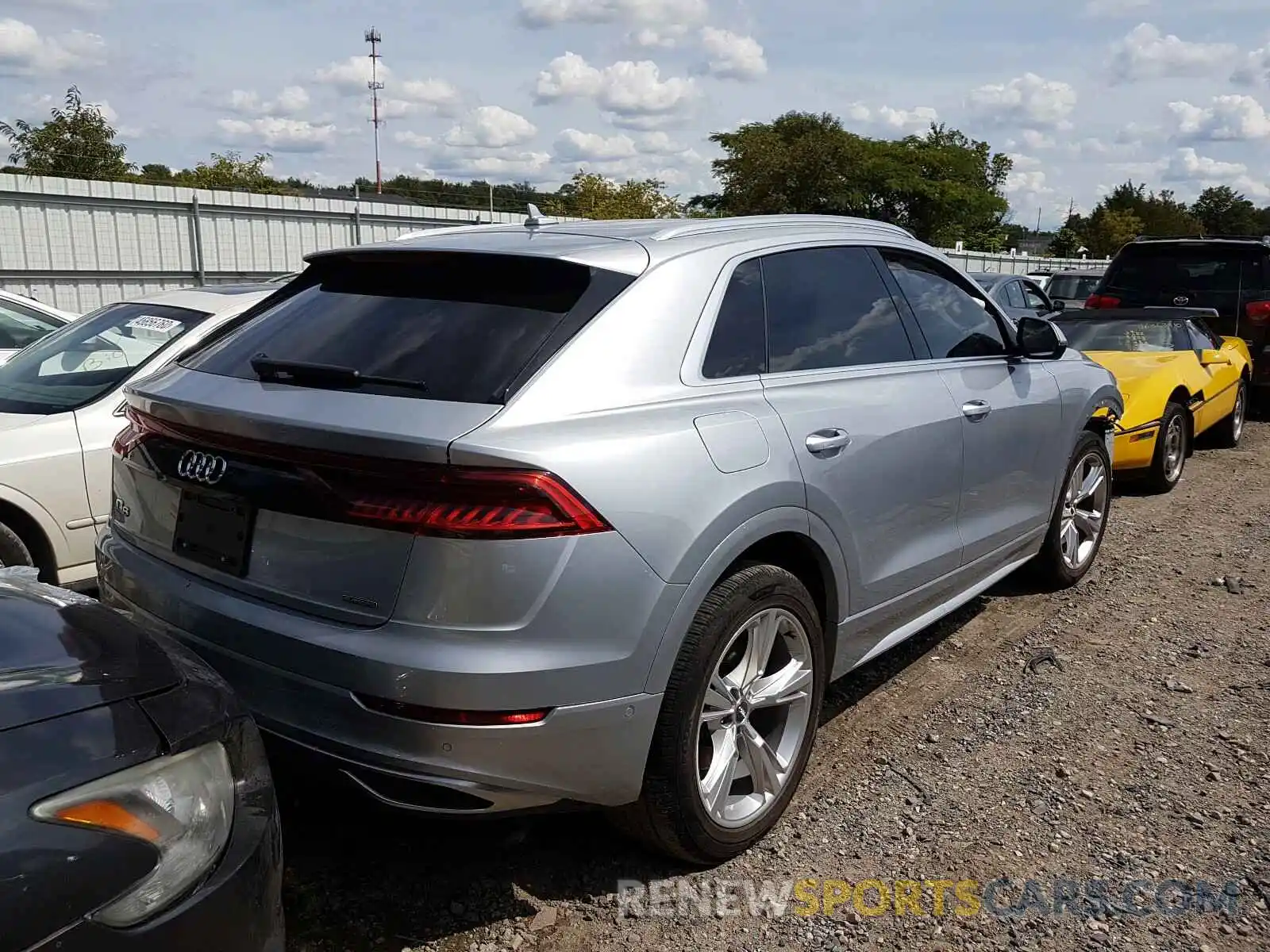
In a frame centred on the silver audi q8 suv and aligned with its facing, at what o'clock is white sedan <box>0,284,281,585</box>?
The white sedan is roughly at 9 o'clock from the silver audi q8 suv.

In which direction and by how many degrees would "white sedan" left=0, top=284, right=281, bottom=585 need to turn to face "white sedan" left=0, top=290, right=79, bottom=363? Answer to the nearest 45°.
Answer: approximately 135° to its right

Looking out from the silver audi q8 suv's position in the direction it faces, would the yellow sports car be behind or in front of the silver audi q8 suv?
in front

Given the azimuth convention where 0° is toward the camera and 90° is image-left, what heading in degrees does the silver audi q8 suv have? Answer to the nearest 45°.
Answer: approximately 225°

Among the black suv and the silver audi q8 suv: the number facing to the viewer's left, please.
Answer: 0

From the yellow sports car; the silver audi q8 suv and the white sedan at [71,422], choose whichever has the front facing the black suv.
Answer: the silver audi q8 suv

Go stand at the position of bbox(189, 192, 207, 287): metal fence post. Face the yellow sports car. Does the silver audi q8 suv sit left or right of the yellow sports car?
right

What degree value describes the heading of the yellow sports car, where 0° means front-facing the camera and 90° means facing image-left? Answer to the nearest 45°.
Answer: approximately 45°

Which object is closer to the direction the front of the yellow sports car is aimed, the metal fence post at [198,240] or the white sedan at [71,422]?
the white sedan

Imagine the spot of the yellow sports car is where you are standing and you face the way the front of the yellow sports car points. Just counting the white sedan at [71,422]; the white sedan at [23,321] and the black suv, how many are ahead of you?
2

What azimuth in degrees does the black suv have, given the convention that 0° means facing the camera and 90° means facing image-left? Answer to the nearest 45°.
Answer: approximately 225°
